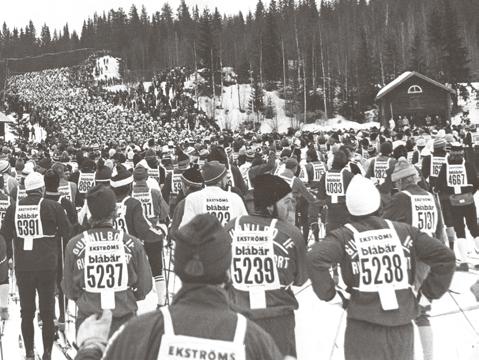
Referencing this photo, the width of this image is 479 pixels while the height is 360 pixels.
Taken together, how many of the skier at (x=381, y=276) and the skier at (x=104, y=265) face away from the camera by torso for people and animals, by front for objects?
2

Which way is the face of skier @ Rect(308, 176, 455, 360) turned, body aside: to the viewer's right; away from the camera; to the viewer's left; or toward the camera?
away from the camera

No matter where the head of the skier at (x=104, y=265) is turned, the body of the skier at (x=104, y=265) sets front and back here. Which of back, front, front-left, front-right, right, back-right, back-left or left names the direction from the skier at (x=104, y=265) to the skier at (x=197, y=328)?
back

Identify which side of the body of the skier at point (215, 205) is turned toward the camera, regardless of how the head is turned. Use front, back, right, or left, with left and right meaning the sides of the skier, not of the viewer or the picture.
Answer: back

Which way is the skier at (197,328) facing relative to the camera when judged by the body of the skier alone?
away from the camera

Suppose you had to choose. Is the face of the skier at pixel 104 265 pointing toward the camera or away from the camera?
away from the camera

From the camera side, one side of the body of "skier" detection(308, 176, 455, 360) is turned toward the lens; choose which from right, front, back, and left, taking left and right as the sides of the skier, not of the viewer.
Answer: back

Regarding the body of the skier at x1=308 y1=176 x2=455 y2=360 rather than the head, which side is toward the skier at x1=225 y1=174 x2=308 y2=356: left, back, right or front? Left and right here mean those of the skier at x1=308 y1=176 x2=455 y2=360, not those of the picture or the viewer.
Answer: left

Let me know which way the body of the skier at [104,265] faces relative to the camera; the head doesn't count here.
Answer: away from the camera

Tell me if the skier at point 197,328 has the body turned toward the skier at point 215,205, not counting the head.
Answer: yes

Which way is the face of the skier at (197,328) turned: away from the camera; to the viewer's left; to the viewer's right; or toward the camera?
away from the camera
